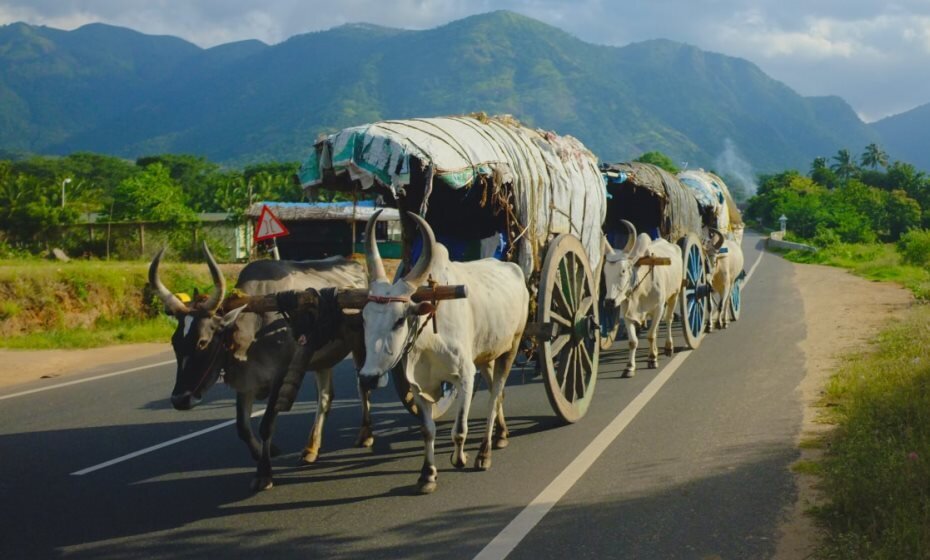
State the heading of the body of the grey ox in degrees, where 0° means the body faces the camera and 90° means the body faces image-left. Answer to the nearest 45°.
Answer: approximately 45°

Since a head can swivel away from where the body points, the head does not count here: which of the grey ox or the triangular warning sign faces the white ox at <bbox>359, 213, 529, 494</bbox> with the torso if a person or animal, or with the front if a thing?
the triangular warning sign

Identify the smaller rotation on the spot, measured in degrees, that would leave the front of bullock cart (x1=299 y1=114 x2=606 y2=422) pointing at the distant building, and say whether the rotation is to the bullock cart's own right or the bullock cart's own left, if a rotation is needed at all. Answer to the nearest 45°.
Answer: approximately 135° to the bullock cart's own right

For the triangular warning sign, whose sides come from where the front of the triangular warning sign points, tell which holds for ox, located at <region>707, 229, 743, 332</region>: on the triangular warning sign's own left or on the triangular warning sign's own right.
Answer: on the triangular warning sign's own left

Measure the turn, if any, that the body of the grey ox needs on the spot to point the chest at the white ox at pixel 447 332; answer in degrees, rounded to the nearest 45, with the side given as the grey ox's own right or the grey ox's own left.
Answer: approximately 135° to the grey ox's own left

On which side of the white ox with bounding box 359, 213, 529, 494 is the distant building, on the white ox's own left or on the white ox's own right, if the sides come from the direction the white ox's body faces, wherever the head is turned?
on the white ox's own right
